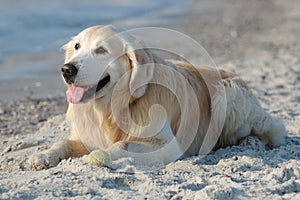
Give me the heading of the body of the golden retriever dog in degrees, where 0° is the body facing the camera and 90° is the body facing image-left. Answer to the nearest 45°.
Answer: approximately 45°
